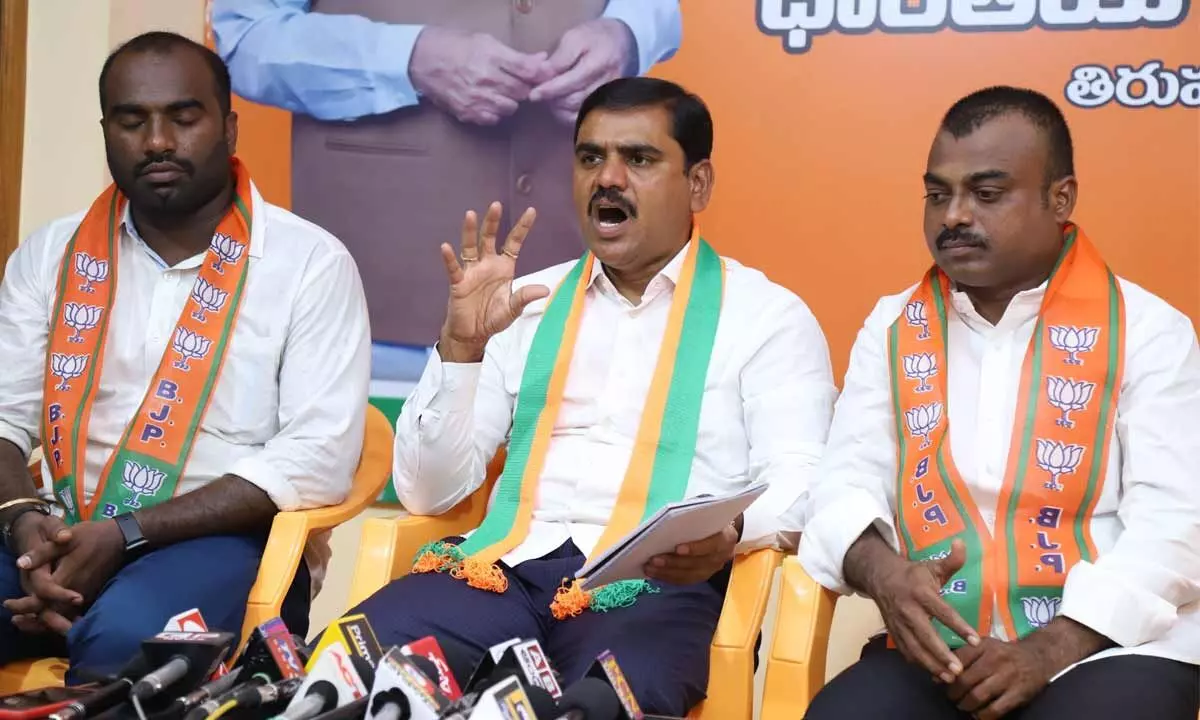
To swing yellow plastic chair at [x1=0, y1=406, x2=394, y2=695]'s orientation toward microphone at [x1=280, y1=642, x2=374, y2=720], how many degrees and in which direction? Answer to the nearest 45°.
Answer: approximately 45° to its left

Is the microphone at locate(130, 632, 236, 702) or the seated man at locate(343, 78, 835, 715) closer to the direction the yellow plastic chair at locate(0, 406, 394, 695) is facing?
the microphone

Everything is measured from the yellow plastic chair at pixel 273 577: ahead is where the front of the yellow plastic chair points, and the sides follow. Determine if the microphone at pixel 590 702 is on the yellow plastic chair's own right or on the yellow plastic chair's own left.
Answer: on the yellow plastic chair's own left

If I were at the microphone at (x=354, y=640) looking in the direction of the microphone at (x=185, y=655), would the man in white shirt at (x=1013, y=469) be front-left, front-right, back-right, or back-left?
back-right

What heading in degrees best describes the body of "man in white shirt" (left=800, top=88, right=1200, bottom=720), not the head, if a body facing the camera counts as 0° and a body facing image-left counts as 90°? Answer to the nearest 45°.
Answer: approximately 45°

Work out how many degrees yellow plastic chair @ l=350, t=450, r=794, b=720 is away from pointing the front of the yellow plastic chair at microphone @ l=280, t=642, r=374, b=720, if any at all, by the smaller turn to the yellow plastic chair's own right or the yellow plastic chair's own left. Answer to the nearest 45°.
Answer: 0° — it already faces it

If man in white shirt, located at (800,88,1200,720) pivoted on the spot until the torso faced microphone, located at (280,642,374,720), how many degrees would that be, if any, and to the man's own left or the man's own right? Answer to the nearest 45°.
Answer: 0° — they already face it

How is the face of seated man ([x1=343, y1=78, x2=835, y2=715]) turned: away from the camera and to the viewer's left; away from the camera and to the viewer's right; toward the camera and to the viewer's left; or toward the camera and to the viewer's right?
toward the camera and to the viewer's left

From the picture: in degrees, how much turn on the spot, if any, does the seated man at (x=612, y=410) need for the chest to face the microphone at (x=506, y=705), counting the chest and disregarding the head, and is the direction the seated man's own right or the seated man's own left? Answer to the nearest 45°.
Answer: approximately 45° to the seated man's own left

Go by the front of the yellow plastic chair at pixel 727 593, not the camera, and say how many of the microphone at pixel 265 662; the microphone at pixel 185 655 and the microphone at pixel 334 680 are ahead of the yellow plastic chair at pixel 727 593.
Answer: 3
